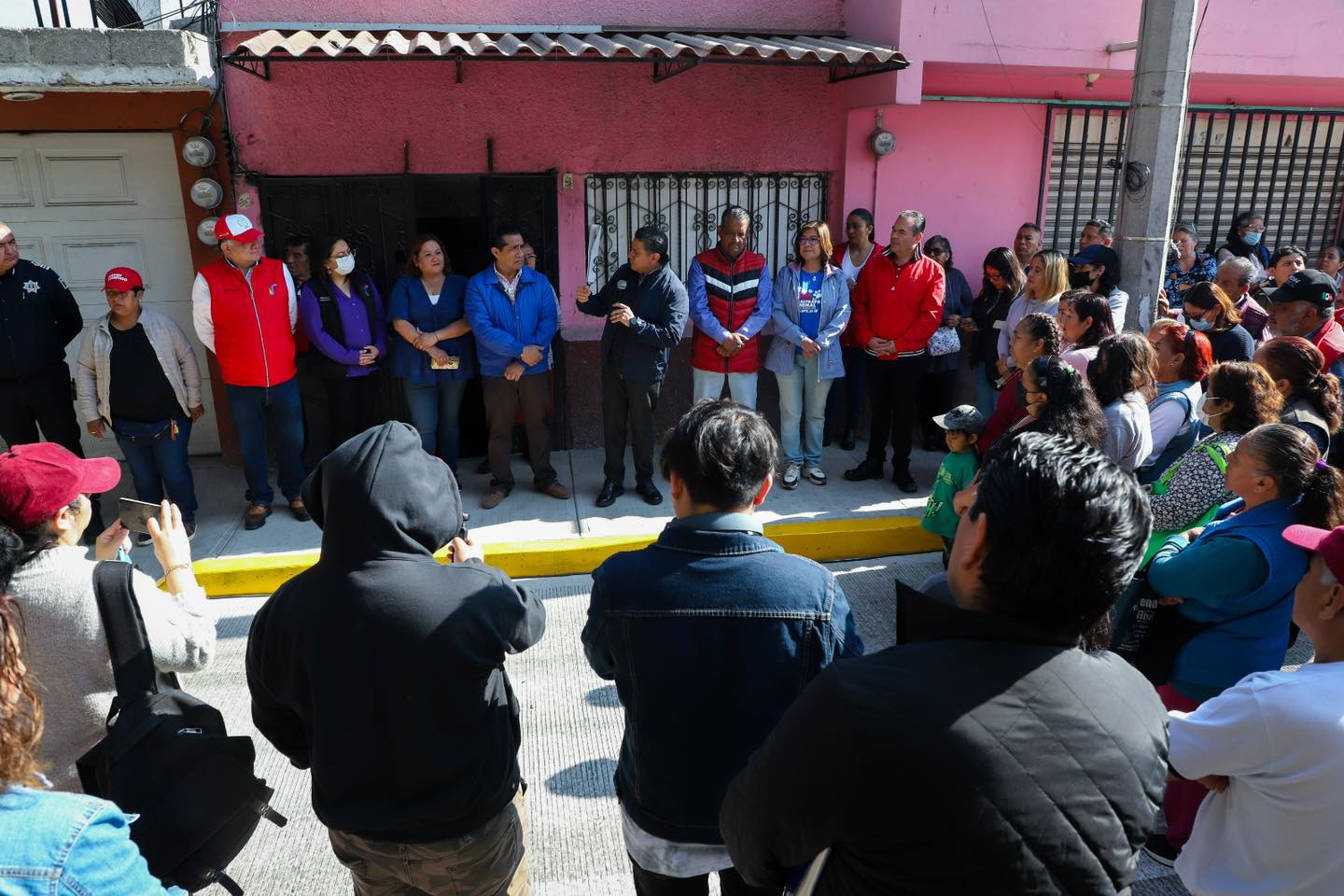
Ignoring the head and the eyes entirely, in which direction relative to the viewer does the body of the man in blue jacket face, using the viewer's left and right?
facing the viewer

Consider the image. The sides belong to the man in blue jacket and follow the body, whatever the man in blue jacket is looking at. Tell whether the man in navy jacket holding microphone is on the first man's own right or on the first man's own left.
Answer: on the first man's own left

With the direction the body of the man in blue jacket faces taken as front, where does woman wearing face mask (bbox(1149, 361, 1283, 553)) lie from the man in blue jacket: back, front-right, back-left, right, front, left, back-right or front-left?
front-left

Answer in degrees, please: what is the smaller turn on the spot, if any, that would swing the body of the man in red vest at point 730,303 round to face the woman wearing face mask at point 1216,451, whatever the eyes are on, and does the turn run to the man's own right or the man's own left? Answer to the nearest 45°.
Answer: approximately 45° to the man's own left

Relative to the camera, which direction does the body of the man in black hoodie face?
away from the camera

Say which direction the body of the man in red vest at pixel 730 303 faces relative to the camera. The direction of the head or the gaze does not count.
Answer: toward the camera

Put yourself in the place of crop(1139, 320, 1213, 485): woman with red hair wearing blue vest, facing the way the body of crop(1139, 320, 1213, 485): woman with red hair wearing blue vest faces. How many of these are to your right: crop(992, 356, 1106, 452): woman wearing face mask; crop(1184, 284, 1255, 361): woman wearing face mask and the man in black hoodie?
1

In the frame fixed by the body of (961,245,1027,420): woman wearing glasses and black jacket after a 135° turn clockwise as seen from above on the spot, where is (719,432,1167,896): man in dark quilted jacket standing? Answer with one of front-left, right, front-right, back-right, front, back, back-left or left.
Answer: back

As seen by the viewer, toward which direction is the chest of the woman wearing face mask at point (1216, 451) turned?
to the viewer's left

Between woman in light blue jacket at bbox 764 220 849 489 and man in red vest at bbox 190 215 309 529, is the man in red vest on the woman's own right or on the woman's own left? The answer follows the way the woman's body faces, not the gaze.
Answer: on the woman's own right

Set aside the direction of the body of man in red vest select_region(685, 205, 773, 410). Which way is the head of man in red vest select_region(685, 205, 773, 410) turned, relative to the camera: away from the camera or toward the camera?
toward the camera

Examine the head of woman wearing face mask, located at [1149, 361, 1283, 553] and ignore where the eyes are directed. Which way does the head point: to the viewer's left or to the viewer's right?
to the viewer's left

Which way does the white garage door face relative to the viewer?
toward the camera

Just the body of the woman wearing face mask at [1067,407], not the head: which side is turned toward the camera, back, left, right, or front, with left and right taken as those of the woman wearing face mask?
left

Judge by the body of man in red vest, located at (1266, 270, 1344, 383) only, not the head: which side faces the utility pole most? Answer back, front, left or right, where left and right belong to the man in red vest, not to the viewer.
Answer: front

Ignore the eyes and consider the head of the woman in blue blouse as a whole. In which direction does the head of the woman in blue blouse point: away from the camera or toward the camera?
toward the camera

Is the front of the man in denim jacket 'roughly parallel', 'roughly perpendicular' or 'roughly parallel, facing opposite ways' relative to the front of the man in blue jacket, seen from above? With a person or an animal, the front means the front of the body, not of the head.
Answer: roughly parallel, facing opposite ways

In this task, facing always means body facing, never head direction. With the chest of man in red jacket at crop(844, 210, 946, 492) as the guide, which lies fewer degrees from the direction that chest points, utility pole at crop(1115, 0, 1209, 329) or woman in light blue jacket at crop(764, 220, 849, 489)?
the woman in light blue jacket

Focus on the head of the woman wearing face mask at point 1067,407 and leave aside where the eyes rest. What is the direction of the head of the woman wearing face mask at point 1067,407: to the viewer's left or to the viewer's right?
to the viewer's left

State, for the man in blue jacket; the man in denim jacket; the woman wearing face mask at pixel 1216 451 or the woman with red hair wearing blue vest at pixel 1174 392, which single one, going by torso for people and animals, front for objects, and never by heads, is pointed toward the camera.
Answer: the man in blue jacket
